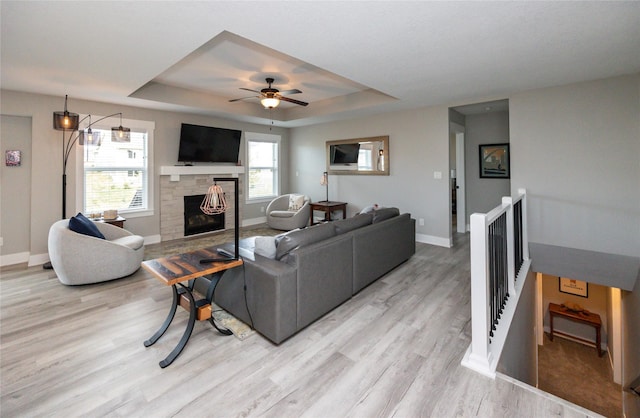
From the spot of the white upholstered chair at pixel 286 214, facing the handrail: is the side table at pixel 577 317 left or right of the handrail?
left

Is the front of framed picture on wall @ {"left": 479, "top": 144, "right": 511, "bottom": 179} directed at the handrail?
yes

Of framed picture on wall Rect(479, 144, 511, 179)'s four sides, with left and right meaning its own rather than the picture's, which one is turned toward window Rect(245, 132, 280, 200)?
right

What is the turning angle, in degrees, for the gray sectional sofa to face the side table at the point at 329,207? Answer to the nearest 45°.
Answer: approximately 45° to its right

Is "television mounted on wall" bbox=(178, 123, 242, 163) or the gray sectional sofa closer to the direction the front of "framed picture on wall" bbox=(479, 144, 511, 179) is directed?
the gray sectional sofa

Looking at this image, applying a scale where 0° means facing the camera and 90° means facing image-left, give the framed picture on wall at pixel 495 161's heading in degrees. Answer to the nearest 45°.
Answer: approximately 0°

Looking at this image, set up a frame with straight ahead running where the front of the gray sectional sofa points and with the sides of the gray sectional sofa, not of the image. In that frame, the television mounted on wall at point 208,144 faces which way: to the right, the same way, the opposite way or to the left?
the opposite way

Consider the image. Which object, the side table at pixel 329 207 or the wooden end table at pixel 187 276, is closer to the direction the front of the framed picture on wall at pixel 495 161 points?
the wooden end table

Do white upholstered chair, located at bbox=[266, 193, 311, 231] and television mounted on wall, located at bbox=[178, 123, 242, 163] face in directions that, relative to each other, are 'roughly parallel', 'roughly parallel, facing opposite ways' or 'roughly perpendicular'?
roughly perpendicular

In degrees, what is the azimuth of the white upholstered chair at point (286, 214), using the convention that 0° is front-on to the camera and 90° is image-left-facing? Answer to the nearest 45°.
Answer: approximately 45°

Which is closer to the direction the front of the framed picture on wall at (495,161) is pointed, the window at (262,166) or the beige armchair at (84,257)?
the beige armchair

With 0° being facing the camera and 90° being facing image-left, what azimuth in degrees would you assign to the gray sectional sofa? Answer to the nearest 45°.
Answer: approximately 135°

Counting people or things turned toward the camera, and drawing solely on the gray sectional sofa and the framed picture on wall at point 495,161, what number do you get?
1

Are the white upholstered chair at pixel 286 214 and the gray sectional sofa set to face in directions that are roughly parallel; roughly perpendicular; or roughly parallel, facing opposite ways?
roughly perpendicular
